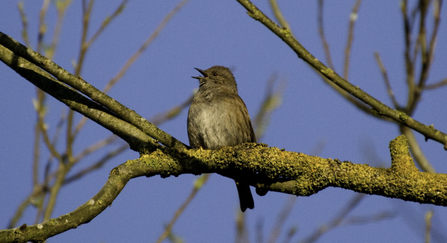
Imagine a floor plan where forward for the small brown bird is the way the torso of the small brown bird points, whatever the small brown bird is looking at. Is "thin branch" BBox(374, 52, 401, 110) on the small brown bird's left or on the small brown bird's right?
on the small brown bird's left

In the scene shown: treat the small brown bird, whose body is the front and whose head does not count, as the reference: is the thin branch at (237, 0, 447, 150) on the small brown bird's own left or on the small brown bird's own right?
on the small brown bird's own left

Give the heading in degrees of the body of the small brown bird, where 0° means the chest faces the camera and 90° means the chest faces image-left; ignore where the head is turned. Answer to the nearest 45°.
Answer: approximately 45°
